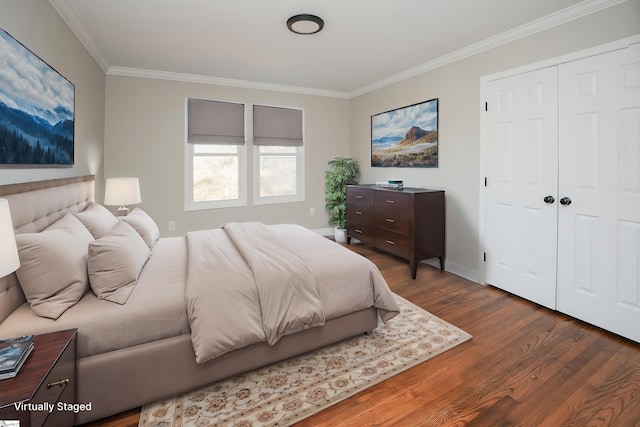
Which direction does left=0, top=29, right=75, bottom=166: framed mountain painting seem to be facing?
to the viewer's right

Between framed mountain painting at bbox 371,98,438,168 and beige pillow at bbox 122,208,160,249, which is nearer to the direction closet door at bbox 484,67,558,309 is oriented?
the beige pillow

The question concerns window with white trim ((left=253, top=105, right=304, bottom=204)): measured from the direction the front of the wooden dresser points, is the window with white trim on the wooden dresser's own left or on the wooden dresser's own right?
on the wooden dresser's own right

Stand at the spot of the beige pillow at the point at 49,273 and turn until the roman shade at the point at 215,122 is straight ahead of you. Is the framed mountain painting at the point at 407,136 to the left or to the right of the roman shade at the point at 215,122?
right

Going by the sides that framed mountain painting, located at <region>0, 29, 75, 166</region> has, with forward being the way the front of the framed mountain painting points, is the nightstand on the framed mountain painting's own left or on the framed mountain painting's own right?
on the framed mountain painting's own right

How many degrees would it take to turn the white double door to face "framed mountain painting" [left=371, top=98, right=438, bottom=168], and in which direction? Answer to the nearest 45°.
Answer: approximately 90° to its right

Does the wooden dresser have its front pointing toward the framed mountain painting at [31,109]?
yes

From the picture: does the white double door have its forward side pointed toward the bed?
yes

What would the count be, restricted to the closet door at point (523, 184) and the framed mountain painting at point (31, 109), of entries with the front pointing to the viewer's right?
1
